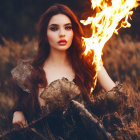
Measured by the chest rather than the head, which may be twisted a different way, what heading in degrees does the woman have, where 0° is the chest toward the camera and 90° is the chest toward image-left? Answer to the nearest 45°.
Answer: approximately 0°
